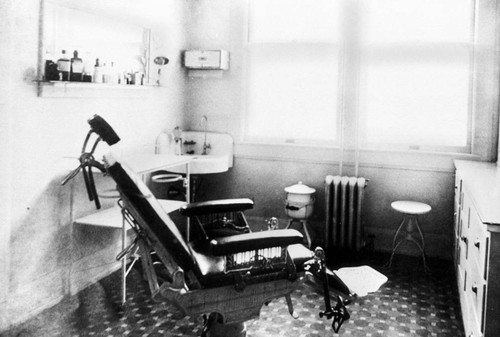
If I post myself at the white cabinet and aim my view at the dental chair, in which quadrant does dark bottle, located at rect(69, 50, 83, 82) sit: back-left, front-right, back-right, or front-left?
front-right

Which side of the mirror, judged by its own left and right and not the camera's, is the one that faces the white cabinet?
front

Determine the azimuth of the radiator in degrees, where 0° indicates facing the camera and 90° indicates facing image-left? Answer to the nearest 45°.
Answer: approximately 0°

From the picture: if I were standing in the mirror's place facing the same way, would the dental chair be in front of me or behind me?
in front

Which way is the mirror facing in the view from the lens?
facing the viewer and to the right of the viewer

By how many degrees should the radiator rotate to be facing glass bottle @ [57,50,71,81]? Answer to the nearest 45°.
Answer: approximately 45° to its right

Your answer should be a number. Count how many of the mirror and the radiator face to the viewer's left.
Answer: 0

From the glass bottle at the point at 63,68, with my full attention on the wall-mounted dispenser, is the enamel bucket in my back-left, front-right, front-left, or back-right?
front-right
